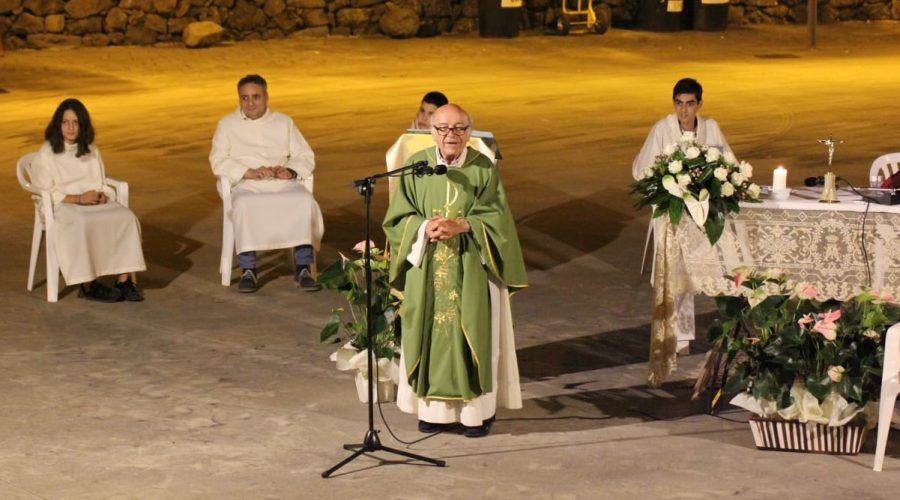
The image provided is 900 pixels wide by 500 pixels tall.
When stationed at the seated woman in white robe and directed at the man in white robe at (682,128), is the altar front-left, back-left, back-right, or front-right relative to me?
front-right

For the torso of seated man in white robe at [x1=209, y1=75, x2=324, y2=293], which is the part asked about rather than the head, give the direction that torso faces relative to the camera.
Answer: toward the camera

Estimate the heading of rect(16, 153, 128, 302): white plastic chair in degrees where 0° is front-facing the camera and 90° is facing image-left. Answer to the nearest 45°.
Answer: approximately 315°

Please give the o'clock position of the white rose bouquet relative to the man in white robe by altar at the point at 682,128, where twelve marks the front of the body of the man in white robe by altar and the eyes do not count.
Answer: The white rose bouquet is roughly at 12 o'clock from the man in white robe by altar.

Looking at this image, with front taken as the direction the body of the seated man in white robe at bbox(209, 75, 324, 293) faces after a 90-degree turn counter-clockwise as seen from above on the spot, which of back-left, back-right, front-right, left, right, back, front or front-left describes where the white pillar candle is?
front-right

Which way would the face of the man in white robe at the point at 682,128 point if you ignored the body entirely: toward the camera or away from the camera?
toward the camera

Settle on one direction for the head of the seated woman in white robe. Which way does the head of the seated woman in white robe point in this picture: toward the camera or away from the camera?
toward the camera

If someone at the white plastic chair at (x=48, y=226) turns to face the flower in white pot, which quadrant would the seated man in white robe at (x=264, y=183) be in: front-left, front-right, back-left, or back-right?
front-left

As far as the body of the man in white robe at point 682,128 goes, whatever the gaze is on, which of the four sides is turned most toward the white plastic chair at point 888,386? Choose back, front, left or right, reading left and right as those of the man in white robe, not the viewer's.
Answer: front

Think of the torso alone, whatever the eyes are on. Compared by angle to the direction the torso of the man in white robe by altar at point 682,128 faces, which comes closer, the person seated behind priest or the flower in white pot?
the flower in white pot

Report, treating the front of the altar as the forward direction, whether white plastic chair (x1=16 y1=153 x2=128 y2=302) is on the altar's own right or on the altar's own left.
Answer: on the altar's own right

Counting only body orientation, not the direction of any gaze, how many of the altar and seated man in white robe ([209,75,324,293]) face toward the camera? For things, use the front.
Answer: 2

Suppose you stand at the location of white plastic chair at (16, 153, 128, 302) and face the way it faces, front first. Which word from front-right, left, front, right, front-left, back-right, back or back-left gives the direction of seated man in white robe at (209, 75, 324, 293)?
front-left

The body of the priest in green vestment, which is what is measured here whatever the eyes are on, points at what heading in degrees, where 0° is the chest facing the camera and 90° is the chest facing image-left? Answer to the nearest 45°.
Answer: approximately 0°

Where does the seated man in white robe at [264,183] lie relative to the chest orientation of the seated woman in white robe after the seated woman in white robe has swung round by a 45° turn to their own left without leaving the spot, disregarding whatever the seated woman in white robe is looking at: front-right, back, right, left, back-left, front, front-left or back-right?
front

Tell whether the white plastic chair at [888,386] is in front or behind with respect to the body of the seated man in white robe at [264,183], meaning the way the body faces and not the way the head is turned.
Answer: in front

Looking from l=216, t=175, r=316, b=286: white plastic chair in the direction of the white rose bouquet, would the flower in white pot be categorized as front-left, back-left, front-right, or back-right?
front-right
